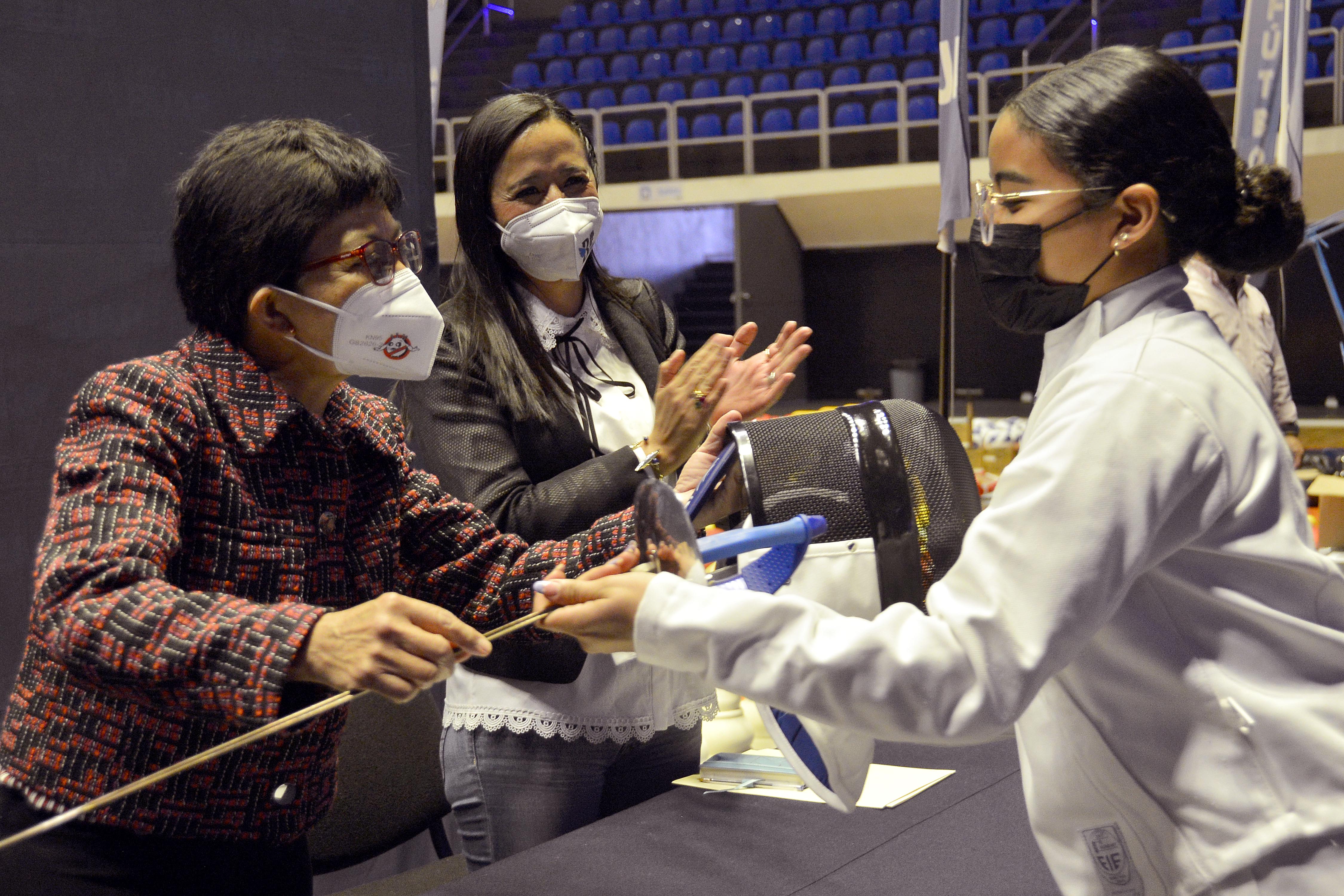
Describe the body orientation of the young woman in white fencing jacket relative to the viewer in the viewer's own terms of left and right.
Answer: facing to the left of the viewer

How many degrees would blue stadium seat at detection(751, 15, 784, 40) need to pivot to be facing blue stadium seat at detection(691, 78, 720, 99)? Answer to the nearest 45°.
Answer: approximately 45° to its right

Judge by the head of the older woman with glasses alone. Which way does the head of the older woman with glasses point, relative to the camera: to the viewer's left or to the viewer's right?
to the viewer's right

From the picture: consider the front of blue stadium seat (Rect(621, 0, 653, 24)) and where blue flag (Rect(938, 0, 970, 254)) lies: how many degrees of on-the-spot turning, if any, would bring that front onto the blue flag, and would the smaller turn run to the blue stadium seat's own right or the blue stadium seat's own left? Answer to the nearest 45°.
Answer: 0° — it already faces it

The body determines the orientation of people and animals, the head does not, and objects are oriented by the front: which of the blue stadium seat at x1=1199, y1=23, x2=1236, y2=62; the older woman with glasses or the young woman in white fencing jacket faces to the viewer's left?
the young woman in white fencing jacket

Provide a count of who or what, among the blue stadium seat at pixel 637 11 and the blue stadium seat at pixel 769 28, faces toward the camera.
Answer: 2

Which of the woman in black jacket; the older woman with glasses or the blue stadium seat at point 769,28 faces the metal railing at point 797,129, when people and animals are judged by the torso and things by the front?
the blue stadium seat

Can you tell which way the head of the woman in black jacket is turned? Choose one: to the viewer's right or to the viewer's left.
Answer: to the viewer's right

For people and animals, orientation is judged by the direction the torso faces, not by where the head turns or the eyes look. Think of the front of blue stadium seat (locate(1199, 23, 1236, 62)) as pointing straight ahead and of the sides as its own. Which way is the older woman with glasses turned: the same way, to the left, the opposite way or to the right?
to the left

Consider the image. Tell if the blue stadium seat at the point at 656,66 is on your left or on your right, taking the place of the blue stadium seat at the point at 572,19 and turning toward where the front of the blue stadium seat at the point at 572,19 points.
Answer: on your left
